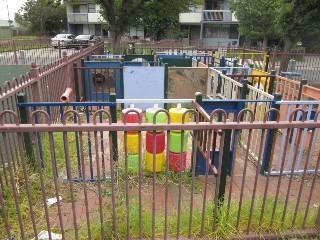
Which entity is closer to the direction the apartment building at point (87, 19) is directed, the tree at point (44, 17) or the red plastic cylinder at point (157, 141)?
the red plastic cylinder

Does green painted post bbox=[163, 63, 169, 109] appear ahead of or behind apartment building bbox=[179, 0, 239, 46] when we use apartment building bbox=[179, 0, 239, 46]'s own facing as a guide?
ahead

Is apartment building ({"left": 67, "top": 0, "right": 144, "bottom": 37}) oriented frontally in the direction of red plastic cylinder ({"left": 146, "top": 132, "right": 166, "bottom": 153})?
yes

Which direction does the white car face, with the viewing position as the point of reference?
facing the viewer and to the left of the viewer

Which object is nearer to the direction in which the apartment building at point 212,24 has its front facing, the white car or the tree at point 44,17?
the white car

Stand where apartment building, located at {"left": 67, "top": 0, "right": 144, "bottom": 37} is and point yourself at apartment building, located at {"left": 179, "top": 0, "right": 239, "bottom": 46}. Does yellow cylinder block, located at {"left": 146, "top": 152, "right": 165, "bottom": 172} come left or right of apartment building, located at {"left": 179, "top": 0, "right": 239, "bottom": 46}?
right

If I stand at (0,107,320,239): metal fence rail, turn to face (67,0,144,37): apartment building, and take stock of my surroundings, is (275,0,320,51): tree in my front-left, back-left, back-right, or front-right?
front-right

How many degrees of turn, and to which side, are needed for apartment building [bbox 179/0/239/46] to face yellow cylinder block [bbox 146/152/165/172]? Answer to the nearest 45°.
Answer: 0° — it already faces it

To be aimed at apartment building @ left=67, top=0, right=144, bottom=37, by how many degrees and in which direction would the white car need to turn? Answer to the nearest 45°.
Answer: approximately 135° to its right

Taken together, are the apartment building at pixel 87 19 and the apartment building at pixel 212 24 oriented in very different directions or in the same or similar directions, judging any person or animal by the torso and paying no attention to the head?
same or similar directions

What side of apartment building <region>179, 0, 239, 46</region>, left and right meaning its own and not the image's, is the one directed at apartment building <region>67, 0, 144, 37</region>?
right

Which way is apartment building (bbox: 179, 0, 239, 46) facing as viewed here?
toward the camera

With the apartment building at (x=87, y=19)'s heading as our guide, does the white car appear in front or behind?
in front

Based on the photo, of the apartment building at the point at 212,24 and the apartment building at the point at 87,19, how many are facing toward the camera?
2

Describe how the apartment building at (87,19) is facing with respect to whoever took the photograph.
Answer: facing the viewer

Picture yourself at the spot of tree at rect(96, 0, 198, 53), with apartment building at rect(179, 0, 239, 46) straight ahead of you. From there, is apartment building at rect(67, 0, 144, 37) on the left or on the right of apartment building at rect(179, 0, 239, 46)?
left
